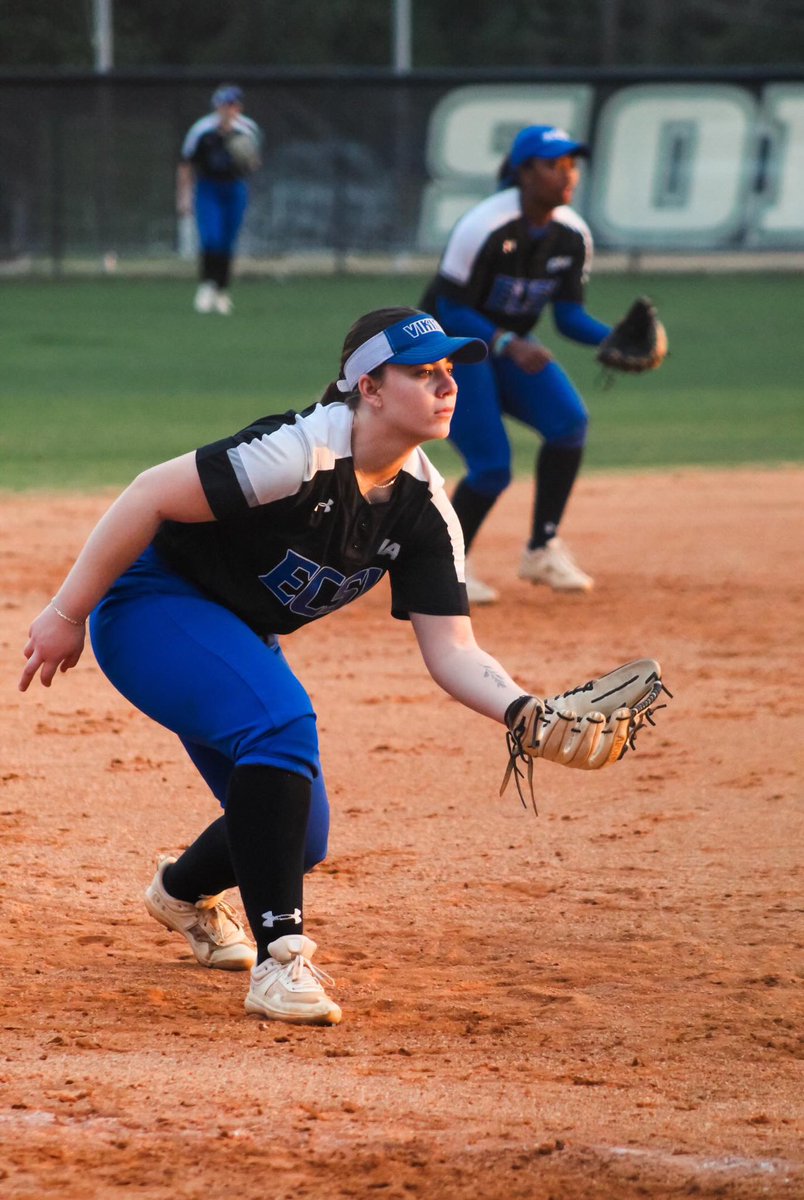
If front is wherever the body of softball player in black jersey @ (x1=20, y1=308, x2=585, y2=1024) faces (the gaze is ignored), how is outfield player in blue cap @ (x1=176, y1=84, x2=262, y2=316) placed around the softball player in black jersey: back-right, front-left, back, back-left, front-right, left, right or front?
back-left

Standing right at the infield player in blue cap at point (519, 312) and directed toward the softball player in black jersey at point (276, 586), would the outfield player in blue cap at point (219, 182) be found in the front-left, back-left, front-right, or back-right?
back-right

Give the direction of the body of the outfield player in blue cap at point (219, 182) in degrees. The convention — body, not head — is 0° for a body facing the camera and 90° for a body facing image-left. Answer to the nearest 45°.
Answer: approximately 0°

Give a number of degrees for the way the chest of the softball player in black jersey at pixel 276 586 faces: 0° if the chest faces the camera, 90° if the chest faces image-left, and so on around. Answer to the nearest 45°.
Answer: approximately 315°

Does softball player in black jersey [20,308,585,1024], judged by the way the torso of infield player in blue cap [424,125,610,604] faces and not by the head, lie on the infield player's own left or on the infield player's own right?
on the infield player's own right

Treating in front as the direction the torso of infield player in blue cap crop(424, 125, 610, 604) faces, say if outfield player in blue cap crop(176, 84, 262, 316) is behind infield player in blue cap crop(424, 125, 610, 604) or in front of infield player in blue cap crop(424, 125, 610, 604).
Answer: behind

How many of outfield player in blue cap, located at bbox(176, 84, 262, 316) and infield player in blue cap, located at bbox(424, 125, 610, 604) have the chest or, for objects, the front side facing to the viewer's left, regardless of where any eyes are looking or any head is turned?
0

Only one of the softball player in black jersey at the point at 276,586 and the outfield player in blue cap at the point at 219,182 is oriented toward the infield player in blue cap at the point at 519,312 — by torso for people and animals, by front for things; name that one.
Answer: the outfield player in blue cap at the point at 219,182

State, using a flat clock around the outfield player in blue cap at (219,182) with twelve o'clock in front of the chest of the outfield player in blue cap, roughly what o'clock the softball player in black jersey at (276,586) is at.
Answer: The softball player in black jersey is roughly at 12 o'clock from the outfield player in blue cap.

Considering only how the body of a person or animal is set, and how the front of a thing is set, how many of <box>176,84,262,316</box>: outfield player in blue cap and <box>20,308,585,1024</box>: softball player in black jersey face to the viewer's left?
0

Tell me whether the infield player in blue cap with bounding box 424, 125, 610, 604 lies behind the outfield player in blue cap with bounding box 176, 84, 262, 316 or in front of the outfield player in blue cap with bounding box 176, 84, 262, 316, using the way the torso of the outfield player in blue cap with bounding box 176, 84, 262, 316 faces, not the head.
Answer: in front

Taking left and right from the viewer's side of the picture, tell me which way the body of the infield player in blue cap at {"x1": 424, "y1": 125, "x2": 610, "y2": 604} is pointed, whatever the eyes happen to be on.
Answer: facing the viewer and to the right of the viewer
